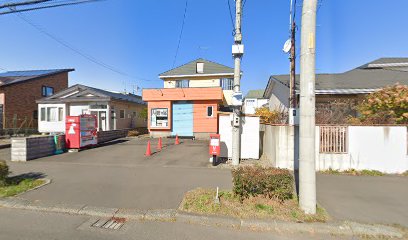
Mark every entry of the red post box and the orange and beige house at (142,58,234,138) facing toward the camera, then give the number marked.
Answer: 2

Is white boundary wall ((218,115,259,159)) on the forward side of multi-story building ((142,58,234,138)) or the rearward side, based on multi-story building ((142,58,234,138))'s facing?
on the forward side

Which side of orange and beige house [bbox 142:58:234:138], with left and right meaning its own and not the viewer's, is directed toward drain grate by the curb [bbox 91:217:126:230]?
front

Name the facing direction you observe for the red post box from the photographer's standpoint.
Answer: facing the viewer

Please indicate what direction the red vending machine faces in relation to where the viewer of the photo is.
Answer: facing the viewer and to the right of the viewer

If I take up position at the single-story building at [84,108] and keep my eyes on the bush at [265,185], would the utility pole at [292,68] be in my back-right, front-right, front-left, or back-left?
front-left

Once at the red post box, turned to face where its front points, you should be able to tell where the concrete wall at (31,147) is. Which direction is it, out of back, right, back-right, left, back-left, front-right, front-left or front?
right

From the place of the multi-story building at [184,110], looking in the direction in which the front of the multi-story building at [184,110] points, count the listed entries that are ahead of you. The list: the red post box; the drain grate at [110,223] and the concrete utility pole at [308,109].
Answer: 3

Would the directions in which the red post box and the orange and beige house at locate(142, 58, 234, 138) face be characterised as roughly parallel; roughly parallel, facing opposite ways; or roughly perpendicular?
roughly parallel
